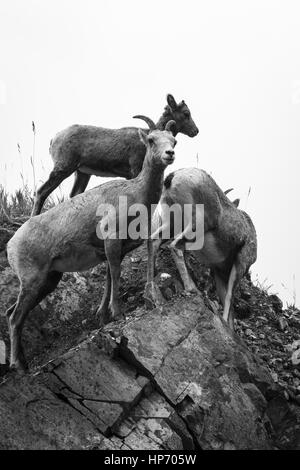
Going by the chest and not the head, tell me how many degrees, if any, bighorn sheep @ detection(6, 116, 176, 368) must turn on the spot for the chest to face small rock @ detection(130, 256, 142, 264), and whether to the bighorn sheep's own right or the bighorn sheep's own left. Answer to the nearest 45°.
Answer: approximately 45° to the bighorn sheep's own left

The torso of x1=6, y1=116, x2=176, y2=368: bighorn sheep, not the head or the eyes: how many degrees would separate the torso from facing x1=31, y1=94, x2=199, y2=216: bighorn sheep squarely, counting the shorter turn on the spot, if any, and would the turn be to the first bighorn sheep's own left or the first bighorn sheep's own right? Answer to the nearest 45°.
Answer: approximately 90° to the first bighorn sheep's own left

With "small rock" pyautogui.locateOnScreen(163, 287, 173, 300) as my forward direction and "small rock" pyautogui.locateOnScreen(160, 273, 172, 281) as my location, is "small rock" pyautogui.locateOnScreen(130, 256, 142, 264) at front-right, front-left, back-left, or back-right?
back-right

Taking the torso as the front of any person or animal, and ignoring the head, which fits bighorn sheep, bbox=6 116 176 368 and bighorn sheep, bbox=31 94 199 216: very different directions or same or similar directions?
same or similar directions

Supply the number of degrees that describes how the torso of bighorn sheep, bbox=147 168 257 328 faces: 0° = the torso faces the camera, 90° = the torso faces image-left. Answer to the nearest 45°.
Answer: approximately 270°

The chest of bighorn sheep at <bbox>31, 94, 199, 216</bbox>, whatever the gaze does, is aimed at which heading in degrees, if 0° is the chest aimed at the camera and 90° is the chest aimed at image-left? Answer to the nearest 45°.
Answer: approximately 270°

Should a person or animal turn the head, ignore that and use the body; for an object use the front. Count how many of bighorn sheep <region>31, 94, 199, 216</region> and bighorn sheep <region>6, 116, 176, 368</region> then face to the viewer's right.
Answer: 2

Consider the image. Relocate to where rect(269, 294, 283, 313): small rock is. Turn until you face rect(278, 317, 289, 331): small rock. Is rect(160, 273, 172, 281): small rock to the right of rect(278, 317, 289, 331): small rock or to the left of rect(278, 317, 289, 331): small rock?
right

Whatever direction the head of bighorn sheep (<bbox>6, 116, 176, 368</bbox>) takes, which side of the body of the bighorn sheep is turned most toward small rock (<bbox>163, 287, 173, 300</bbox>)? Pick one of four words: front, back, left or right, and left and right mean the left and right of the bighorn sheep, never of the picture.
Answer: front

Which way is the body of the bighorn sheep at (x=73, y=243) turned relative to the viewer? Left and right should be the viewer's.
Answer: facing to the right of the viewer

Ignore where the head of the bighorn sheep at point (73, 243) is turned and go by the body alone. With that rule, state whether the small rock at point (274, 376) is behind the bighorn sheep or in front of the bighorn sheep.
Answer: in front
